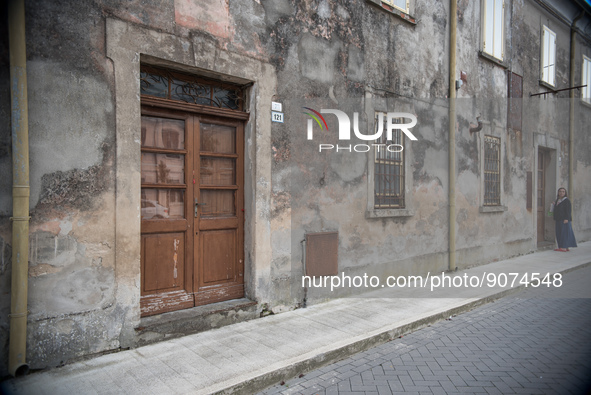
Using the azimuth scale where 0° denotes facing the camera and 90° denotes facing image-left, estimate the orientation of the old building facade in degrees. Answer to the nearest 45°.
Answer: approximately 315°
